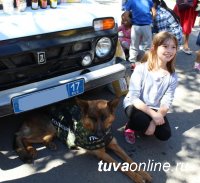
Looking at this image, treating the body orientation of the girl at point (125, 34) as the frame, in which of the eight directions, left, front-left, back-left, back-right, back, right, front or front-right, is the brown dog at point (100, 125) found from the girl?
front-left

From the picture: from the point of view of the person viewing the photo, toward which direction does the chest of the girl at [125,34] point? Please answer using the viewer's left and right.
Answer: facing the viewer and to the left of the viewer

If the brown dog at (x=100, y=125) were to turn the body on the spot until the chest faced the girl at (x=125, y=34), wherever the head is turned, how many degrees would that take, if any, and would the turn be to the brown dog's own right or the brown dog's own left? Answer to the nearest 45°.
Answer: approximately 135° to the brown dog's own left

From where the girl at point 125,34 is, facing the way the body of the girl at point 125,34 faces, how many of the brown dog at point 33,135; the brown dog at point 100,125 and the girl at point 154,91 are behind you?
0

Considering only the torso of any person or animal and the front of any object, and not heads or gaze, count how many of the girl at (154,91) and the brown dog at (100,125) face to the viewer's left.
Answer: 0

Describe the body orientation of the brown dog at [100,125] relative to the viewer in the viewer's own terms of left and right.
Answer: facing the viewer and to the right of the viewer

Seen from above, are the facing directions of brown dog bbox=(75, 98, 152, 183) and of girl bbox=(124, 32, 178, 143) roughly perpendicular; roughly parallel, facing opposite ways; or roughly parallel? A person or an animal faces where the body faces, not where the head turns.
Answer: roughly parallel

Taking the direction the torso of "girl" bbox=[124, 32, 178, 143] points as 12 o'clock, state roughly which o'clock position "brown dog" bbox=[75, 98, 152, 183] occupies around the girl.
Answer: The brown dog is roughly at 3 o'clock from the girl.

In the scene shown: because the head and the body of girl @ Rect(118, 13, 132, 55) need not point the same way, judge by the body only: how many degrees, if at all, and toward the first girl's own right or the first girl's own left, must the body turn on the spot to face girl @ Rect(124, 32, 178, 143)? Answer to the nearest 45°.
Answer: approximately 45° to the first girl's own left
